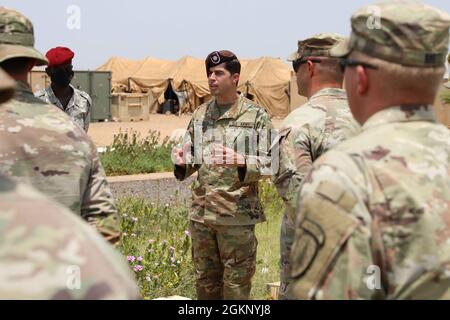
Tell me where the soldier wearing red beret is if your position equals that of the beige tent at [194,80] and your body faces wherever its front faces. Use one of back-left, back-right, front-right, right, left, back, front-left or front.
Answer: front

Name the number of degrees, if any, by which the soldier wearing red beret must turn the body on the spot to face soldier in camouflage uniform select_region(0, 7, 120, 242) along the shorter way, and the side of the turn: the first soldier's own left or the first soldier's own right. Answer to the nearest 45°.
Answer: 0° — they already face them

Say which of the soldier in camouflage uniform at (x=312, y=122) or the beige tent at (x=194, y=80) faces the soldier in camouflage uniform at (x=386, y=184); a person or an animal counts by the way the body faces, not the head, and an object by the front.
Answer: the beige tent

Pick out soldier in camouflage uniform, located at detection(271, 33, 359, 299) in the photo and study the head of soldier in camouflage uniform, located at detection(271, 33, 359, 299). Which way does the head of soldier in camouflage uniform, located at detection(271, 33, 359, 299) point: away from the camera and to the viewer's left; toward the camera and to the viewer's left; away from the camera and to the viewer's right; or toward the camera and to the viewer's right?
away from the camera and to the viewer's left

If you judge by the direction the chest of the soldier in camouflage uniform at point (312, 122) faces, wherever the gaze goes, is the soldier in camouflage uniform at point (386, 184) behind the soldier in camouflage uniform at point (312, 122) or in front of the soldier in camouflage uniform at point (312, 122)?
behind

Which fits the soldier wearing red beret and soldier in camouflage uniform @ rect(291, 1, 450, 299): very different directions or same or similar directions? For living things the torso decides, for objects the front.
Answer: very different directions

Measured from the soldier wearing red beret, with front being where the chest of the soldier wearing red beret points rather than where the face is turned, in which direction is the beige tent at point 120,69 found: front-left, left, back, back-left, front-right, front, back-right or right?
back

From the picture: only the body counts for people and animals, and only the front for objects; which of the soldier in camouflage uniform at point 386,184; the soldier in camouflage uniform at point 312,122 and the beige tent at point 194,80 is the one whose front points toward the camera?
the beige tent

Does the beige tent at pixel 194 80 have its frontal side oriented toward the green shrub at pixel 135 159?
yes

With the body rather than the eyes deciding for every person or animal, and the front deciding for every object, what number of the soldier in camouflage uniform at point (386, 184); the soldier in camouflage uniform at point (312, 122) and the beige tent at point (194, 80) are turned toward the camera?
1

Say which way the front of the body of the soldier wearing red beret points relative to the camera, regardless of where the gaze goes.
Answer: toward the camera

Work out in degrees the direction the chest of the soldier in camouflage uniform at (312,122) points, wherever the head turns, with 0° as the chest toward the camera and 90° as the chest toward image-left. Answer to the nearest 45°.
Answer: approximately 135°

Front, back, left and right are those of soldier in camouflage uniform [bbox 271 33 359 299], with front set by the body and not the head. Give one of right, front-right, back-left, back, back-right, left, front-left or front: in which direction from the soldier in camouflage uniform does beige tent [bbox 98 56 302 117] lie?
front-right

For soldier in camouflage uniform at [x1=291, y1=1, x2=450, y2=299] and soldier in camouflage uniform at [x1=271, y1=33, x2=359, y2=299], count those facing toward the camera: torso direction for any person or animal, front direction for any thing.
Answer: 0

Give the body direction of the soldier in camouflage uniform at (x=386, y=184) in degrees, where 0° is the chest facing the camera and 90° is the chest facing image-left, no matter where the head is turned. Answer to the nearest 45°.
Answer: approximately 135°

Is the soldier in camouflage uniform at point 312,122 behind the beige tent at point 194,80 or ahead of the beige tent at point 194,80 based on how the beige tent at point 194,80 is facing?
ahead

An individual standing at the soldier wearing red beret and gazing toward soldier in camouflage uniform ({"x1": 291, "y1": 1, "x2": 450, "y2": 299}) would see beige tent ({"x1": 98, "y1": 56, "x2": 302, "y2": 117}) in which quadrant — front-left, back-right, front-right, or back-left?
back-left

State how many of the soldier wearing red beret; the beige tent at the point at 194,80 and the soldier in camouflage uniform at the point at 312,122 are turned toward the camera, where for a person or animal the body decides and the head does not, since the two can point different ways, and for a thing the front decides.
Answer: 2
